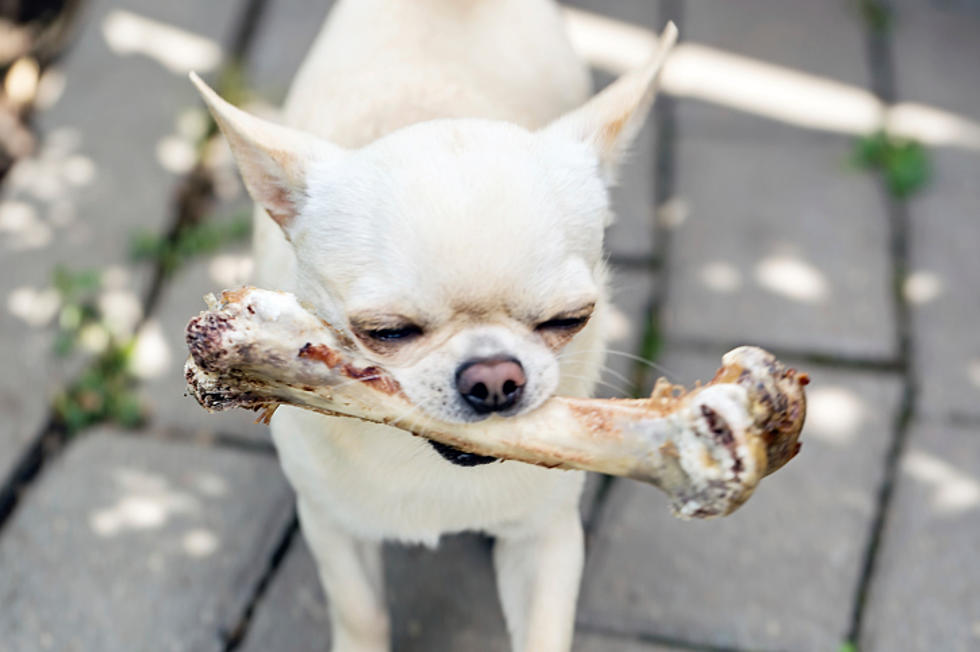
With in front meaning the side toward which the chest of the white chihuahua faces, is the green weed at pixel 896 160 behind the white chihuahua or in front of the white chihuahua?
behind

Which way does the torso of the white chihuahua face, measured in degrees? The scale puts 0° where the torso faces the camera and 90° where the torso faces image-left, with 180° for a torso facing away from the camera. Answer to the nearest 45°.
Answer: approximately 0°
